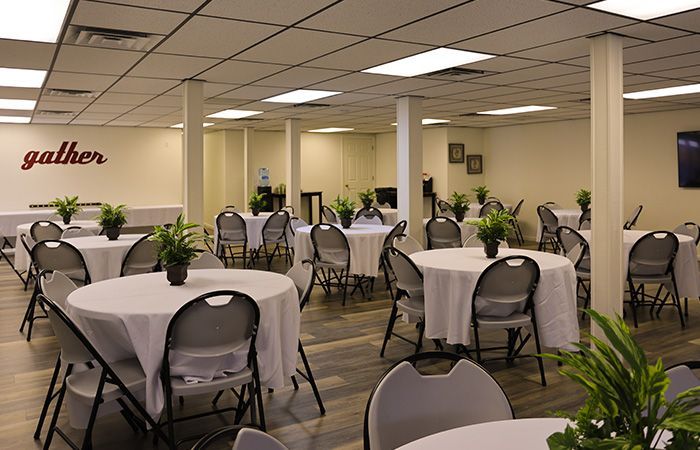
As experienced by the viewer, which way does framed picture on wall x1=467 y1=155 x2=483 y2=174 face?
facing the viewer

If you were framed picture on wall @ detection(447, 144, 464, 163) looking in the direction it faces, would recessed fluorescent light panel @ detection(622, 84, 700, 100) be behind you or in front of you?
in front

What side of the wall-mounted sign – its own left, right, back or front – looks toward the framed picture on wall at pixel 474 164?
left

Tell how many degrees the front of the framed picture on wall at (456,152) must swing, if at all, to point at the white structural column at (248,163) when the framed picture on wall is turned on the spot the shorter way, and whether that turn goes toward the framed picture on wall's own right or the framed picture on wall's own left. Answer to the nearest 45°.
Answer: approximately 90° to the framed picture on wall's own right

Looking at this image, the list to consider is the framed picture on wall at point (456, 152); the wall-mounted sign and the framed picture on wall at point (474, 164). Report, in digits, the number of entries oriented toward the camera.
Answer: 3

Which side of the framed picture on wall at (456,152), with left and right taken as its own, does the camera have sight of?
front

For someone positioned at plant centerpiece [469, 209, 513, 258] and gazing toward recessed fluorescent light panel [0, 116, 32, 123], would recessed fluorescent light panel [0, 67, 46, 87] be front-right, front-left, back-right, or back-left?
front-left

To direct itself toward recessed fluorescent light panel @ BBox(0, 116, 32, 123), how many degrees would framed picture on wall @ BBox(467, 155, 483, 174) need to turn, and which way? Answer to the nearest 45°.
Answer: approximately 45° to its right

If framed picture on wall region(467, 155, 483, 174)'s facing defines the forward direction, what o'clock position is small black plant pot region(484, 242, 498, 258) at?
The small black plant pot is roughly at 12 o'clock from the framed picture on wall.

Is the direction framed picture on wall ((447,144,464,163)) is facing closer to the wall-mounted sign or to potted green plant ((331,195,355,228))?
the potted green plant

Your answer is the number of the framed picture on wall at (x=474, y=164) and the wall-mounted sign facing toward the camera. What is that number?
2

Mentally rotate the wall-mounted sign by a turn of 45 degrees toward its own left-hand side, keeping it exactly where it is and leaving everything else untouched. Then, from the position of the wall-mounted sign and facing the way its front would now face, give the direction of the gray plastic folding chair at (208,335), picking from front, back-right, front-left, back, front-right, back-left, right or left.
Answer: front-right

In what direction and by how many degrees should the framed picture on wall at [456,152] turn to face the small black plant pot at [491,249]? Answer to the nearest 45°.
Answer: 0° — it already faces it

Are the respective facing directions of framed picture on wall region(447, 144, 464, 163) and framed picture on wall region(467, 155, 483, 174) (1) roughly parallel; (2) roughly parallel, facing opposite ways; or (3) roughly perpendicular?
roughly parallel

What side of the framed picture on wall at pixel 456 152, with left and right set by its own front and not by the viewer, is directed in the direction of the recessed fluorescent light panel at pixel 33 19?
front

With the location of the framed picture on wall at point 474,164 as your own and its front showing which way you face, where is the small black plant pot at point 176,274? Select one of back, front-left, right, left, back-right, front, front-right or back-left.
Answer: front
